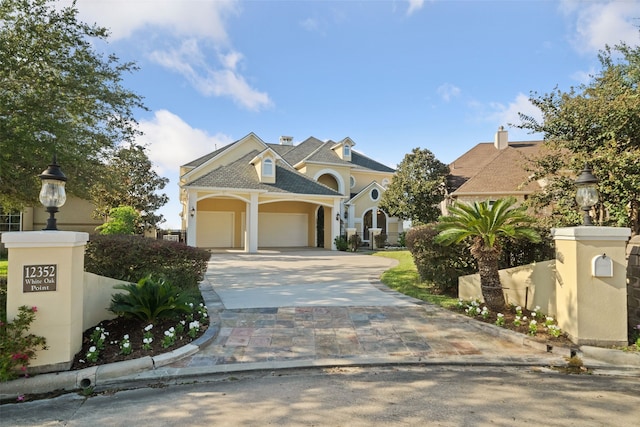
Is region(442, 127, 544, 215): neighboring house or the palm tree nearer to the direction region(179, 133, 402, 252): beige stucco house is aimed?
the palm tree

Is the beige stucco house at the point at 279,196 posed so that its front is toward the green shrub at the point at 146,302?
yes

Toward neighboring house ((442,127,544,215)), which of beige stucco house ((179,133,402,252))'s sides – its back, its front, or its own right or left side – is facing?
left

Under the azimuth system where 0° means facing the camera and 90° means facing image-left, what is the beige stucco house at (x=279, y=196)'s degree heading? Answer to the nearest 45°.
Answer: approximately 0°

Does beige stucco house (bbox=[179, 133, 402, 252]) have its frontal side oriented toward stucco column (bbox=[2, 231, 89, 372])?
yes

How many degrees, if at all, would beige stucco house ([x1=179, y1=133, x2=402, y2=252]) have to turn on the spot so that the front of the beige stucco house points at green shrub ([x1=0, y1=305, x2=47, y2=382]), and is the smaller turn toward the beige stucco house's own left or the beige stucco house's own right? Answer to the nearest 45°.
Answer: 0° — it already faces it

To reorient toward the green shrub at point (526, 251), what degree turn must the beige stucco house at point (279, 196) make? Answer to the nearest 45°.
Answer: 0° — it already faces it

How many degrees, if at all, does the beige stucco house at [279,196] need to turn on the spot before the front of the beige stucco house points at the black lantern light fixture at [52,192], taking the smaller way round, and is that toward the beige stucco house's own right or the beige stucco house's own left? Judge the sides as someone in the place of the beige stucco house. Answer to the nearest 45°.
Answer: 0° — it already faces it
